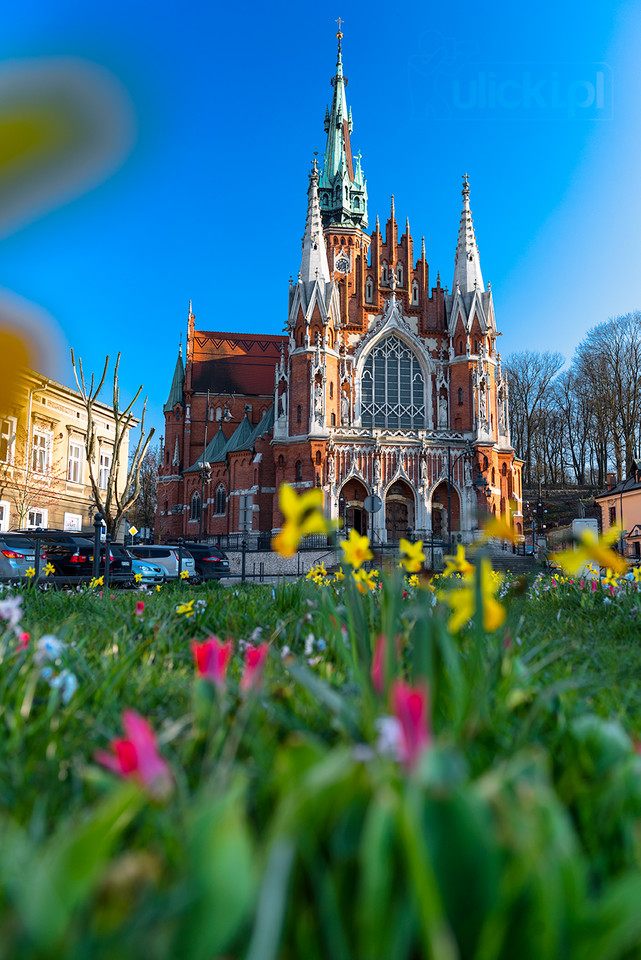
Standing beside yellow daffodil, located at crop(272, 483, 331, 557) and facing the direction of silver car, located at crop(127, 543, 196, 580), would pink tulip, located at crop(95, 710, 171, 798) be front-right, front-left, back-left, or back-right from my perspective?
back-left

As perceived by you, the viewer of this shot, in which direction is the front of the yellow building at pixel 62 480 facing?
facing the viewer and to the right of the viewer

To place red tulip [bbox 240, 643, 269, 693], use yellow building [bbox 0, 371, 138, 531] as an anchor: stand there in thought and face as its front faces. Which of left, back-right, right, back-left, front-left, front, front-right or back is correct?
front-right

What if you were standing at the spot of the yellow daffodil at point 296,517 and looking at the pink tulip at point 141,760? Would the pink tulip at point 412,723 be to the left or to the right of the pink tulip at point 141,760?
left

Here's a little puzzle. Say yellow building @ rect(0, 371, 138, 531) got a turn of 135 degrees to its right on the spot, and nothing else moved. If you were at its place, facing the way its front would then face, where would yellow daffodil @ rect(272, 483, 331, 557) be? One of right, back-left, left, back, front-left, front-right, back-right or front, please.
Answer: left

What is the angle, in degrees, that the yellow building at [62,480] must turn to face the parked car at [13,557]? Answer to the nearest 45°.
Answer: approximately 45° to its right

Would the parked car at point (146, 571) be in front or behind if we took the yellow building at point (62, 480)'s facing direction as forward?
in front

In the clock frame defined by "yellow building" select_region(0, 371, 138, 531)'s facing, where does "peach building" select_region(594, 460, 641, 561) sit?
"peach building" select_region(594, 460, 641, 561) is roughly at 11 o'clock from "yellow building" select_region(0, 371, 138, 531).

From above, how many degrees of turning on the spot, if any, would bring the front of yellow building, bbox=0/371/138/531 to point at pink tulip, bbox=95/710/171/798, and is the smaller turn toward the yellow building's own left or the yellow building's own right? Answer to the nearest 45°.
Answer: approximately 45° to the yellow building's own right

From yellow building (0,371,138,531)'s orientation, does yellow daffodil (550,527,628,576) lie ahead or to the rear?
ahead

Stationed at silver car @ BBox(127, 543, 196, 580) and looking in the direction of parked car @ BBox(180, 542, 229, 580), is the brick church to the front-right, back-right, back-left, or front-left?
front-left
